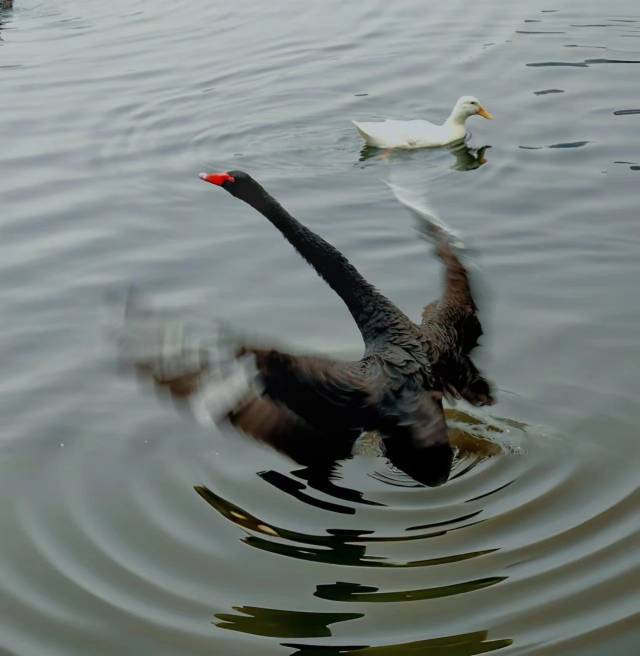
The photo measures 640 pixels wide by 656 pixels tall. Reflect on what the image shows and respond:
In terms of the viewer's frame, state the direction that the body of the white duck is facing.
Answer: to the viewer's right

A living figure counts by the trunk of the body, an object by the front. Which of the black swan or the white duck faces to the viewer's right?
the white duck

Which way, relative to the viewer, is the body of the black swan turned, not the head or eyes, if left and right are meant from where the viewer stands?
facing away from the viewer and to the left of the viewer

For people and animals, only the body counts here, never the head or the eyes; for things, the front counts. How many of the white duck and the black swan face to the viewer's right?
1

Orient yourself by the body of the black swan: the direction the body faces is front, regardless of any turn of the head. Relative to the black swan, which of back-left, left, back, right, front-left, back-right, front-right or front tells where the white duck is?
front-right

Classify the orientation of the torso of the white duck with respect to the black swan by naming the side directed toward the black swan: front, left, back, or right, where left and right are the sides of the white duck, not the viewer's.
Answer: right
